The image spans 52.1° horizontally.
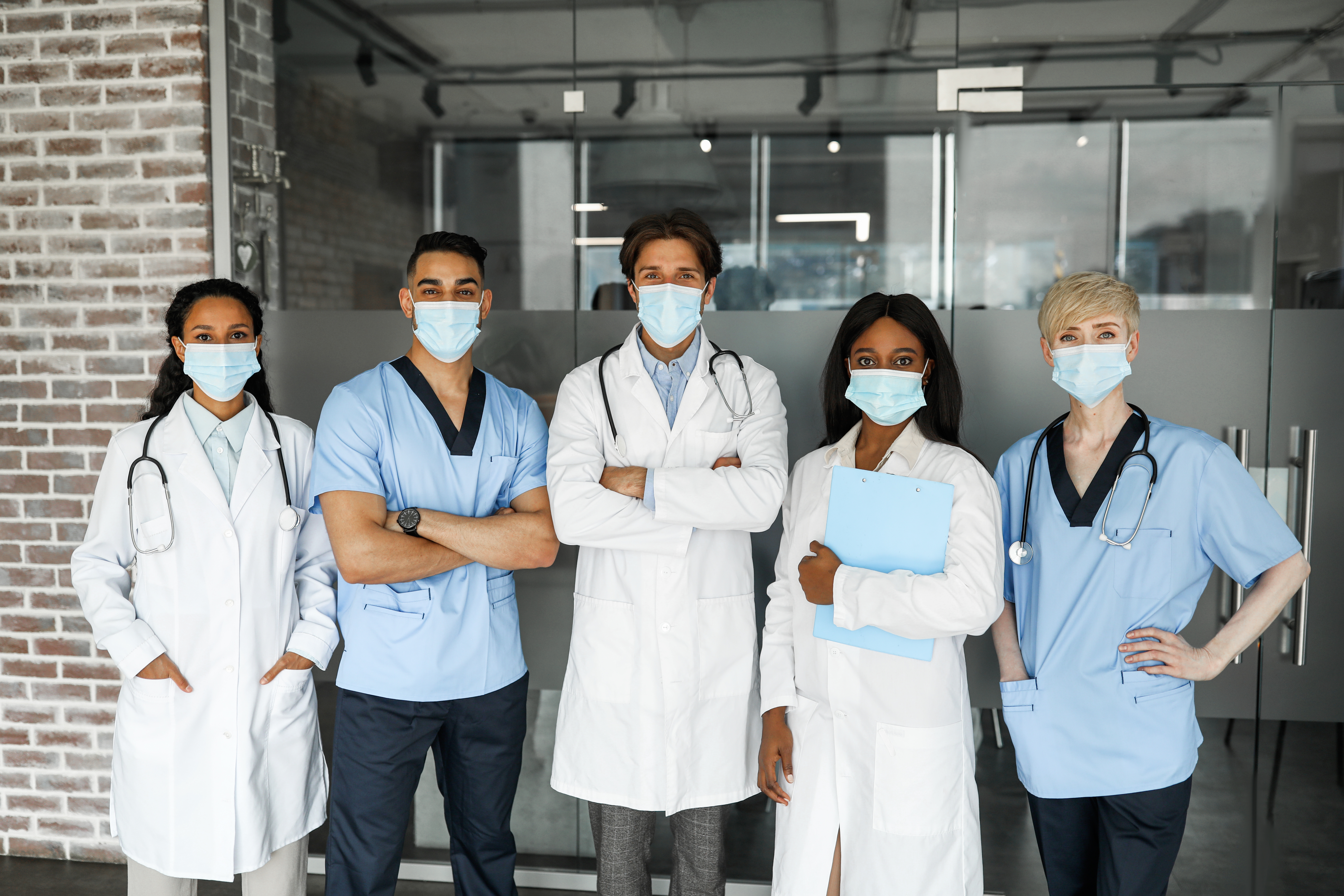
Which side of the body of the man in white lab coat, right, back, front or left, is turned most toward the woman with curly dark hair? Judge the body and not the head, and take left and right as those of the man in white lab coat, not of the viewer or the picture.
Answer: right

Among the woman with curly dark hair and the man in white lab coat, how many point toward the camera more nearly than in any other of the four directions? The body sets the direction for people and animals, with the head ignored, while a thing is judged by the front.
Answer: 2

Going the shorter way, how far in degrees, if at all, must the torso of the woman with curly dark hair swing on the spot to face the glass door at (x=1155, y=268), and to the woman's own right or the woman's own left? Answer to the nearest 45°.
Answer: approximately 90° to the woman's own left

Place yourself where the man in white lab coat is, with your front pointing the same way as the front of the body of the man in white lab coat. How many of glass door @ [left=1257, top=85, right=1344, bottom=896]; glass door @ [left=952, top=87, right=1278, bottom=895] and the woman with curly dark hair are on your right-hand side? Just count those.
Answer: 1

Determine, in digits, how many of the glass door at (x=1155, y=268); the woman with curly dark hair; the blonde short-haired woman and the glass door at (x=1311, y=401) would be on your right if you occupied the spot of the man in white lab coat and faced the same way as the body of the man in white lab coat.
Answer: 1

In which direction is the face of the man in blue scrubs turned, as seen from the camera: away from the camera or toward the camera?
toward the camera

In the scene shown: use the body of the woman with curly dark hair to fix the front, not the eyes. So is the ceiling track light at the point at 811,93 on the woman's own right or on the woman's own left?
on the woman's own left

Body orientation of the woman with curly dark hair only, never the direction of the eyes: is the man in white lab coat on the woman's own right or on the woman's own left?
on the woman's own left

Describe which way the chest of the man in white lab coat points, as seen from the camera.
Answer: toward the camera

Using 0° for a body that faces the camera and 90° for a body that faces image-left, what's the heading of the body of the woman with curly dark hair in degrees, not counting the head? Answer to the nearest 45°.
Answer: approximately 0°
